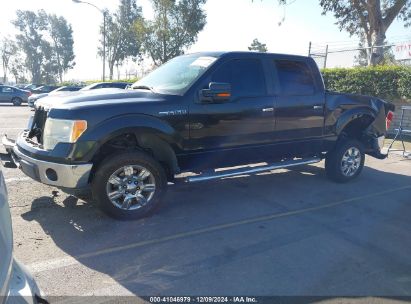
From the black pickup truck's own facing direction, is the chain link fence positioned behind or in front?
behind

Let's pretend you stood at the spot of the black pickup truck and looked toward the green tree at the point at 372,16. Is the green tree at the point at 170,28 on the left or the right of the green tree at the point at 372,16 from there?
left

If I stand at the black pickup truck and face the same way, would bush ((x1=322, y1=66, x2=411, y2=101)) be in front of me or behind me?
behind

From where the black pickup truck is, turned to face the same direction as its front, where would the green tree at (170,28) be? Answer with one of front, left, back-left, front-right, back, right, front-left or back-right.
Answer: back-right

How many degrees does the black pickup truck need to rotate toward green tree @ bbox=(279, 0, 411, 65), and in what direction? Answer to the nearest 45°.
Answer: approximately 180°

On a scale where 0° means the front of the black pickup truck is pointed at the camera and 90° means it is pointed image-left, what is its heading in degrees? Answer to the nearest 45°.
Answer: approximately 45°

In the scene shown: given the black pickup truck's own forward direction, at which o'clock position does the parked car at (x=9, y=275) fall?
The parked car is roughly at 11 o'clock from the black pickup truck.
